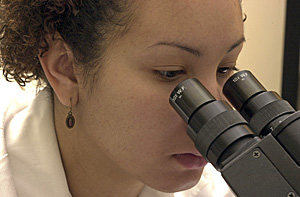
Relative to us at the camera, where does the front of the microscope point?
facing away from the viewer and to the left of the viewer

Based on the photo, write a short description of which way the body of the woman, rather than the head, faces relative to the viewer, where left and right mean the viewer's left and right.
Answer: facing the viewer and to the right of the viewer

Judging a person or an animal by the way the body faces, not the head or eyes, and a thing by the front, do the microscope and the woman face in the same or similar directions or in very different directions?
very different directions

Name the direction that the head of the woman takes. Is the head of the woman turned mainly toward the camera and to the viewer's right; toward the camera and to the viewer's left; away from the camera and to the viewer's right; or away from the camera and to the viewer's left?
toward the camera and to the viewer's right
